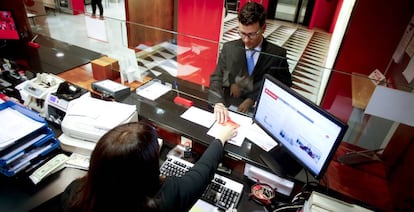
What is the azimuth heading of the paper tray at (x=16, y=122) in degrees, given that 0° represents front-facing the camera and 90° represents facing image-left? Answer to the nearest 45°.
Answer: approximately 315°

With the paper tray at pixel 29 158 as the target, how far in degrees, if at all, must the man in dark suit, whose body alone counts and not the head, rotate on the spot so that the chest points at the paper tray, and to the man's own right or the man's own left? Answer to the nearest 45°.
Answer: approximately 45° to the man's own right

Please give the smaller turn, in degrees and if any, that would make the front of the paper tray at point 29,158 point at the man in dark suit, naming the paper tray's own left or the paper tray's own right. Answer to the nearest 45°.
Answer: approximately 45° to the paper tray's own left

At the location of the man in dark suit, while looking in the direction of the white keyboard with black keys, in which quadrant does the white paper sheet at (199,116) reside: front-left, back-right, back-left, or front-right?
front-right

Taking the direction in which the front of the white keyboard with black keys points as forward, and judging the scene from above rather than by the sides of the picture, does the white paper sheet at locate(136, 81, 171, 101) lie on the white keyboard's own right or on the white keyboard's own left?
on the white keyboard's own right

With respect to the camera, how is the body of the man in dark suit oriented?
toward the camera

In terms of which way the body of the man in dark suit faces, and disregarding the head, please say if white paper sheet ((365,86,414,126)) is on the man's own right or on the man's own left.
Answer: on the man's own left

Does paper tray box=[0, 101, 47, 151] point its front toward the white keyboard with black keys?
yes

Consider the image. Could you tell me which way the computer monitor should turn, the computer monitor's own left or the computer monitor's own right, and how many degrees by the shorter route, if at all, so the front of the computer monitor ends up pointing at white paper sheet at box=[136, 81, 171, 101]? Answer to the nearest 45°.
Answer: approximately 45° to the computer monitor's own right

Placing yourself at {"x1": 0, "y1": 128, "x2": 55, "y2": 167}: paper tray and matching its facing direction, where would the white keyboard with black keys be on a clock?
The white keyboard with black keys is roughly at 12 o'clock from the paper tray.

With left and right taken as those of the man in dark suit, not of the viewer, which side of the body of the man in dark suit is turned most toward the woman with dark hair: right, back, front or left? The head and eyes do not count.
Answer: front

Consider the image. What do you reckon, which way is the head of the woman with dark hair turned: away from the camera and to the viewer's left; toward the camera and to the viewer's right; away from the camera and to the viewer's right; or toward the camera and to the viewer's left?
away from the camera and to the viewer's right

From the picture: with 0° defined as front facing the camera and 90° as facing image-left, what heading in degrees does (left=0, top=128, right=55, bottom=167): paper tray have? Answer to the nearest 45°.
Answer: approximately 315°
